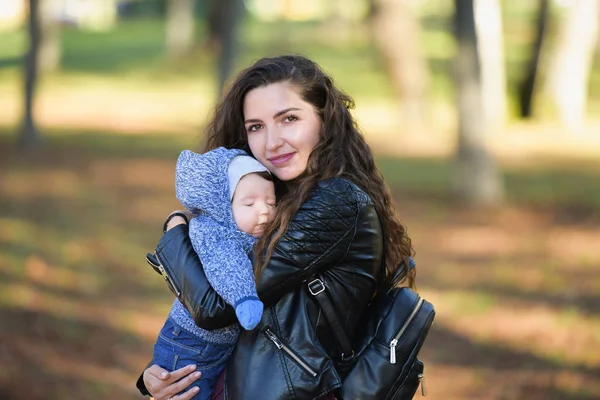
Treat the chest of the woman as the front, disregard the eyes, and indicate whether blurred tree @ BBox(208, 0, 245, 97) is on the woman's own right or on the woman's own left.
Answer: on the woman's own right

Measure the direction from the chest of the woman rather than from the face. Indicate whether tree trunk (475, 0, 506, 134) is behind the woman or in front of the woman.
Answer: behind

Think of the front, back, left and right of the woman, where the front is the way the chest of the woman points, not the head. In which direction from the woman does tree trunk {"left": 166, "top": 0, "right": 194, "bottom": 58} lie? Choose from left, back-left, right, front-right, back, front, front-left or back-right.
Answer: back-right

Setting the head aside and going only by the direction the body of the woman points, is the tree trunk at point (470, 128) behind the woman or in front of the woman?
behind

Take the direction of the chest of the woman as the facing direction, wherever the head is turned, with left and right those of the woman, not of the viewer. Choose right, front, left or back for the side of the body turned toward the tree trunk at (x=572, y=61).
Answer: back

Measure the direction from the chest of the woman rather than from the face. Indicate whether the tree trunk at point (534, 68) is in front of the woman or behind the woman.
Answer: behind

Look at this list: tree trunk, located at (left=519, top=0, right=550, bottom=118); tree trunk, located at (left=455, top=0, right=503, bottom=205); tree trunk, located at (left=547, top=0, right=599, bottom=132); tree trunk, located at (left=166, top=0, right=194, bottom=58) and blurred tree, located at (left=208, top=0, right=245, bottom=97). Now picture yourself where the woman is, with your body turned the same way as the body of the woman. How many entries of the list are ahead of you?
0

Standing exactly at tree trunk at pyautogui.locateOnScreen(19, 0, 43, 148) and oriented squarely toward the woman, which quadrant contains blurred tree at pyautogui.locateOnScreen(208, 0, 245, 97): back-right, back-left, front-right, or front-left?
front-left

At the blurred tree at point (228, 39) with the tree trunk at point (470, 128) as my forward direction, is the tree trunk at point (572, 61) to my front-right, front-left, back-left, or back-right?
front-left

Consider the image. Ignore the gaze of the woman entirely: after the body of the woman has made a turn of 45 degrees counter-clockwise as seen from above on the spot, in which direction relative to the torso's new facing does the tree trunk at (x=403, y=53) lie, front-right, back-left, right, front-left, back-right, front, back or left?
back

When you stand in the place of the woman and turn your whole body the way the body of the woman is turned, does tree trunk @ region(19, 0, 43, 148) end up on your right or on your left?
on your right

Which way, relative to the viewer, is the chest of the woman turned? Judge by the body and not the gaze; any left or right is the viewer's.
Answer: facing the viewer and to the left of the viewer
